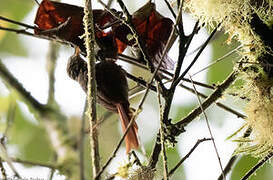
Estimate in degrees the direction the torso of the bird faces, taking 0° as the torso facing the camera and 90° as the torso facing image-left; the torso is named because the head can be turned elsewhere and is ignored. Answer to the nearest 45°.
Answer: approximately 90°
